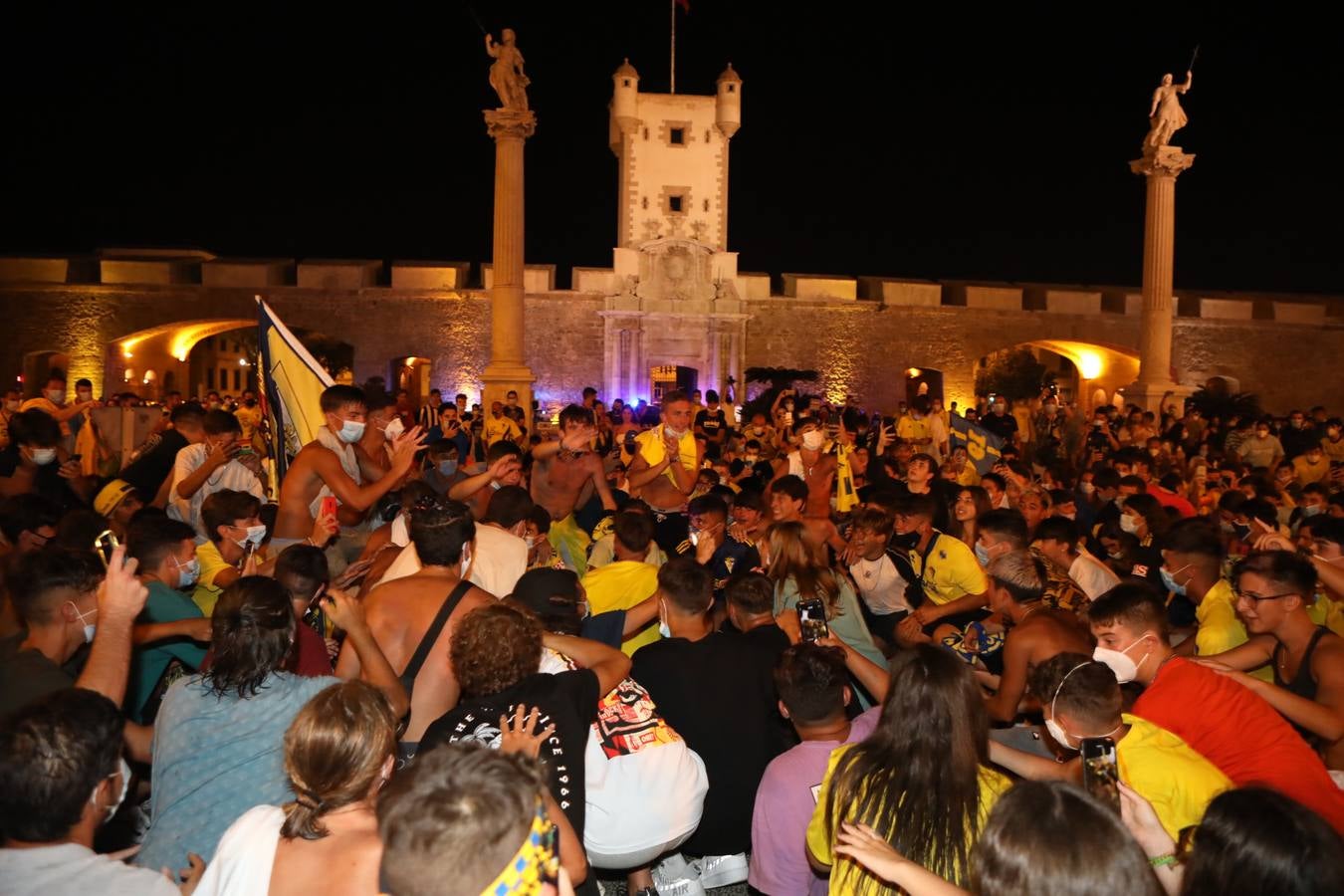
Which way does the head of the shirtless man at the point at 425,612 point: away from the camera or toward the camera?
away from the camera

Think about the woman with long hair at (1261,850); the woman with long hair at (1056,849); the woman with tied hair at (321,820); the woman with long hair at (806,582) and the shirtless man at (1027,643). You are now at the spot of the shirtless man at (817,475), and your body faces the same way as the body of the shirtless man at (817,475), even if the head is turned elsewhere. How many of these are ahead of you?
5

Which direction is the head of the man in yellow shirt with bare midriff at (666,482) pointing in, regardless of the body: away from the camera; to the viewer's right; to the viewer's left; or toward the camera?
toward the camera

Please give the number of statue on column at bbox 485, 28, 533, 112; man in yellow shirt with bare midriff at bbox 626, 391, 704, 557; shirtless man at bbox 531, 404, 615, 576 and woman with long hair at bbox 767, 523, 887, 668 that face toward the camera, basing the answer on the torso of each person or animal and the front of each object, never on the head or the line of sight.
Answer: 3

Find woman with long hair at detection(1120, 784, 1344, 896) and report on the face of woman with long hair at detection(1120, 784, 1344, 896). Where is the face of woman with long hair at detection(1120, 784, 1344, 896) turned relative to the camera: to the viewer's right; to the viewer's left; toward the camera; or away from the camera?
away from the camera

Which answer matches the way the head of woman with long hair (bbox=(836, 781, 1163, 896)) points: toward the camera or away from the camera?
away from the camera

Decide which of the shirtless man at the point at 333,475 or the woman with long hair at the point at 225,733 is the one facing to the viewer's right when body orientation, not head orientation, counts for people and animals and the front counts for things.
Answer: the shirtless man

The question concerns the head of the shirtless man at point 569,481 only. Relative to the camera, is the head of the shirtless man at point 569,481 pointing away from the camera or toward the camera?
toward the camera

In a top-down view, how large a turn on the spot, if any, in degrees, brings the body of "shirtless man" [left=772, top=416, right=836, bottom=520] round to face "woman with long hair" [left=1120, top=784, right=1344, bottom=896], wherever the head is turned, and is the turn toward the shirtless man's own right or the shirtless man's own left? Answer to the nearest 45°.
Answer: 0° — they already face them

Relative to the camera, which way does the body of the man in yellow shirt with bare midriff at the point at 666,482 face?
toward the camera

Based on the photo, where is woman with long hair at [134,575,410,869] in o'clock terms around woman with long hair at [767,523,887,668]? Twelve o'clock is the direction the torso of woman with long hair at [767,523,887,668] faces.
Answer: woman with long hair at [134,575,410,869] is roughly at 7 o'clock from woman with long hair at [767,523,887,668].

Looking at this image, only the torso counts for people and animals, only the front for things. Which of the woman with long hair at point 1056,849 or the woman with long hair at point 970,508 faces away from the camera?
the woman with long hair at point 1056,849

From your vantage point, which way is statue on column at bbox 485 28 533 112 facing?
toward the camera

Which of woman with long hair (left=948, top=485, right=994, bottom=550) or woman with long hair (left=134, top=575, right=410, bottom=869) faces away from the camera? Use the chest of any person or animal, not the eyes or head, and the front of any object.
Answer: woman with long hair (left=134, top=575, right=410, bottom=869)

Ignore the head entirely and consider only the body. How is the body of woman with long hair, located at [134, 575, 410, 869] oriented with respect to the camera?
away from the camera

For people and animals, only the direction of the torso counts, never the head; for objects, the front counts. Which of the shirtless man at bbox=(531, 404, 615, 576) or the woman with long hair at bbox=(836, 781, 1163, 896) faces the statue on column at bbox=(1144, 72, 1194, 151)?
the woman with long hair

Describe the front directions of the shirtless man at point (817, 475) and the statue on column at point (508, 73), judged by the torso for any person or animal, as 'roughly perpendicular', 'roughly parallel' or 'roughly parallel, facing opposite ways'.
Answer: roughly parallel

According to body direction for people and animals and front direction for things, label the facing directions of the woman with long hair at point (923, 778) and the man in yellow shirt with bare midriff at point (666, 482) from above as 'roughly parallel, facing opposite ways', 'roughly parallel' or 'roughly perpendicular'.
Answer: roughly parallel, facing opposite ways

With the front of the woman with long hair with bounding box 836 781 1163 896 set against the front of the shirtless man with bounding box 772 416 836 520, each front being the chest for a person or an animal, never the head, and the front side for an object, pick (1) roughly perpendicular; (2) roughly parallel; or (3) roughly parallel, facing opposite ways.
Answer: roughly parallel, facing opposite ways

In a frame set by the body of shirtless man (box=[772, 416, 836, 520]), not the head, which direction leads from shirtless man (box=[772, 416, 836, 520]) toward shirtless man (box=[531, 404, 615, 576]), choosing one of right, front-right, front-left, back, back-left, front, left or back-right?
front-right

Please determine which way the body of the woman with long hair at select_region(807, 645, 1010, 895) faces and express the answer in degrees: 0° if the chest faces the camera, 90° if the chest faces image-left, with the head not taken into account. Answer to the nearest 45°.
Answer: approximately 180°
